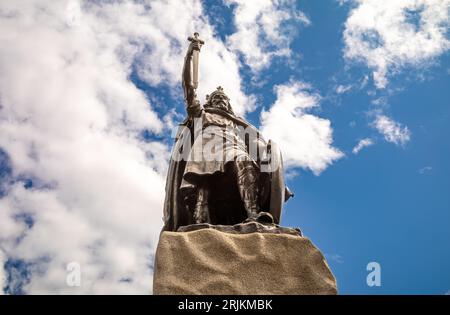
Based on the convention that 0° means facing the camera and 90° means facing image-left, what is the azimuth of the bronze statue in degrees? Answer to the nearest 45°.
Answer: approximately 0°
